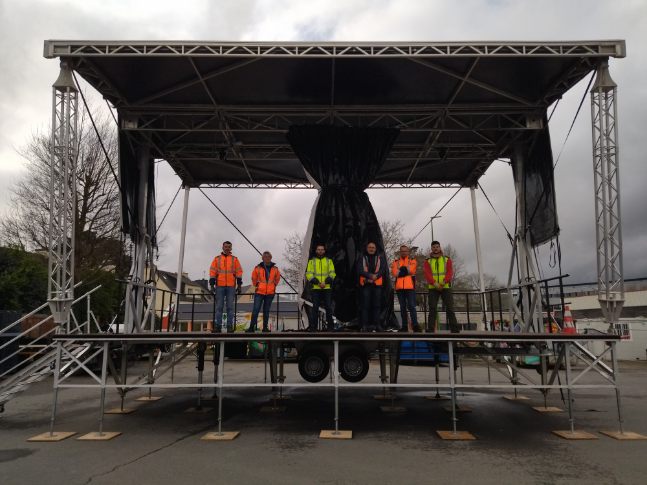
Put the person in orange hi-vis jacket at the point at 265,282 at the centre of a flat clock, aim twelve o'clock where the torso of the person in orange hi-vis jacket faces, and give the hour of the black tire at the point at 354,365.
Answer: The black tire is roughly at 9 o'clock from the person in orange hi-vis jacket.

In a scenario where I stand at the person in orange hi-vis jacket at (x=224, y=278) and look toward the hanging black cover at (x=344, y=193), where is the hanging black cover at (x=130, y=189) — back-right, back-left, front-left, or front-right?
back-left

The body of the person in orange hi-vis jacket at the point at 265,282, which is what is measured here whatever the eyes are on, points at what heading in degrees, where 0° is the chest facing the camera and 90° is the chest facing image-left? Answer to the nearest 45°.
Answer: approximately 0°
